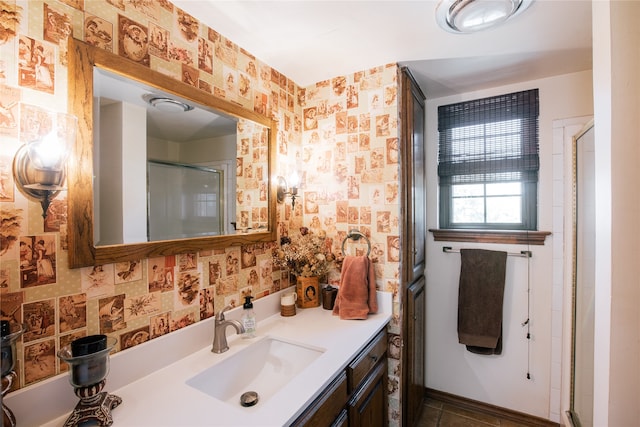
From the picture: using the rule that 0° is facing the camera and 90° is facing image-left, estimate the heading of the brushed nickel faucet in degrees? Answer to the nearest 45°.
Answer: approximately 315°

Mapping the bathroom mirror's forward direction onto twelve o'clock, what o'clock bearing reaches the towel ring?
The towel ring is roughly at 10 o'clock from the bathroom mirror.

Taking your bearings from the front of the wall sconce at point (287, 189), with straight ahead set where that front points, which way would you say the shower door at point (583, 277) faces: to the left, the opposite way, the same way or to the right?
the opposite way

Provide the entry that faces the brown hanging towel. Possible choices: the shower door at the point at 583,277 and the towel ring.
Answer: the shower door

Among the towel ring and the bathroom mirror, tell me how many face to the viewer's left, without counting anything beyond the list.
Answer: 0

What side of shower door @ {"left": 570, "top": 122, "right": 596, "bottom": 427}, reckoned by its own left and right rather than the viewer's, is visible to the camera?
left

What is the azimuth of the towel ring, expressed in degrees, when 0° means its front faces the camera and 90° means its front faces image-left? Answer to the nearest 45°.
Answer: approximately 0°

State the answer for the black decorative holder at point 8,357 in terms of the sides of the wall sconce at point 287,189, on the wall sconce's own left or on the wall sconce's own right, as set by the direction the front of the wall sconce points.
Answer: on the wall sconce's own right

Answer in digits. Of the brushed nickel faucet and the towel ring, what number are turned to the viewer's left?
0

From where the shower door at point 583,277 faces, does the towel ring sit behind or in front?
in front
